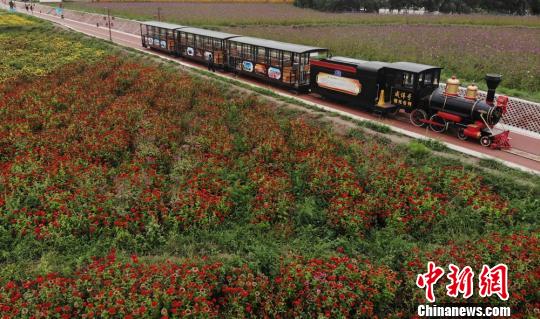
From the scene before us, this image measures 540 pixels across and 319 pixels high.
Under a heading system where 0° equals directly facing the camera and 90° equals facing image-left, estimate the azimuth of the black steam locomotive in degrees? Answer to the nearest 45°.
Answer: approximately 315°

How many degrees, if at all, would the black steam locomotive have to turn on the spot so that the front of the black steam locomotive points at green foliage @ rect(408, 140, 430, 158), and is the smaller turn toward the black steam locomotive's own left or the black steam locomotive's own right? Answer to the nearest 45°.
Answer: approximately 45° to the black steam locomotive's own right
